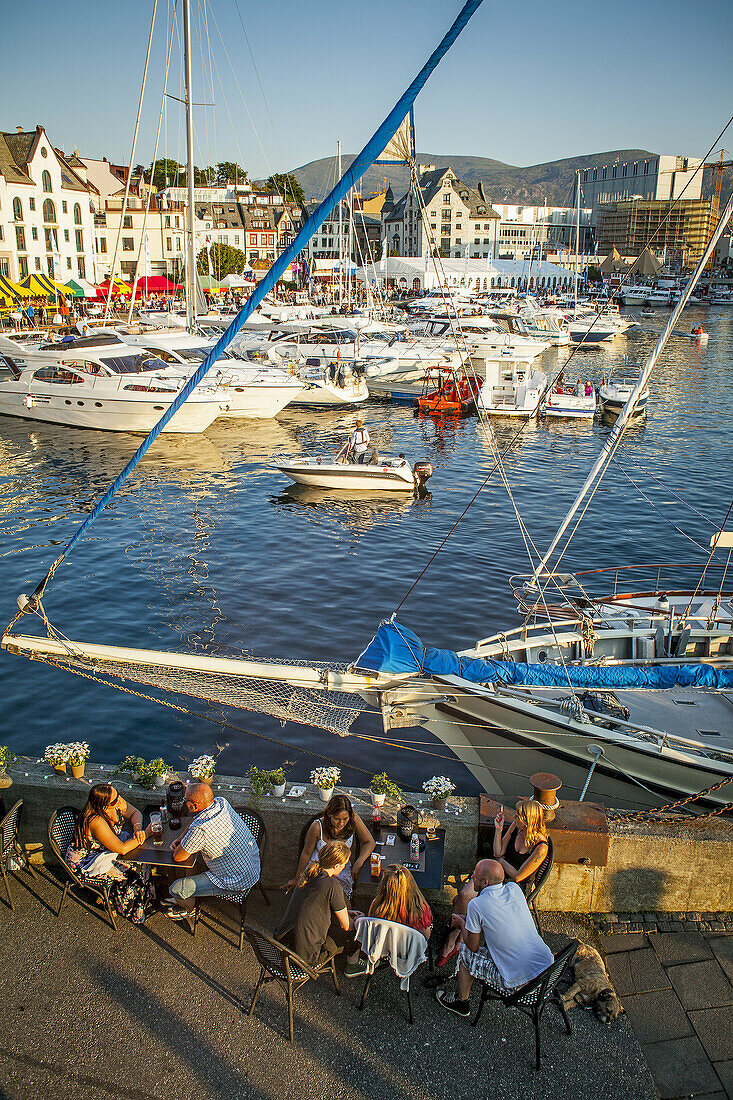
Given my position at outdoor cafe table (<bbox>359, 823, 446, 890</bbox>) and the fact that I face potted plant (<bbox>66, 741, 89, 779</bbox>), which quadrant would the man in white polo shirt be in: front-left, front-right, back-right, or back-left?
back-left

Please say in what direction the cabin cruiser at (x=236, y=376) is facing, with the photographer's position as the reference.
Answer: facing to the right of the viewer

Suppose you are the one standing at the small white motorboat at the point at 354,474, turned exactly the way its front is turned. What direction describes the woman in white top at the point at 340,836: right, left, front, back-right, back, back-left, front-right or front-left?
left

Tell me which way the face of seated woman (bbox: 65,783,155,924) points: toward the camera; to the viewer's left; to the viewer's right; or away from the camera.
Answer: to the viewer's right

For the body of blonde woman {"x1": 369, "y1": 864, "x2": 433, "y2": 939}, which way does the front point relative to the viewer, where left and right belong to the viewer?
facing away from the viewer

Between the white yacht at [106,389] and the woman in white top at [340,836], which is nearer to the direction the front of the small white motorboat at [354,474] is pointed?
the white yacht

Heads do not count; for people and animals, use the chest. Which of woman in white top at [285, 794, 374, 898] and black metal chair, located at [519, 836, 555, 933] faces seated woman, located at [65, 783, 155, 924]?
the black metal chair

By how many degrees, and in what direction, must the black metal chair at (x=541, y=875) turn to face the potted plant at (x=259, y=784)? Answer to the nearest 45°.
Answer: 0° — it already faces it

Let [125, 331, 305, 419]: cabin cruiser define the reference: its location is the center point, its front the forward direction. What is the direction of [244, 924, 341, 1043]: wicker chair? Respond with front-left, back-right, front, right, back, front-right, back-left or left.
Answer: right

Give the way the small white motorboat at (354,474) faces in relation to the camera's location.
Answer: facing to the left of the viewer

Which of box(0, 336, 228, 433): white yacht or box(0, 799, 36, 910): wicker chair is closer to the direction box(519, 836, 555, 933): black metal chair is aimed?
the wicker chair

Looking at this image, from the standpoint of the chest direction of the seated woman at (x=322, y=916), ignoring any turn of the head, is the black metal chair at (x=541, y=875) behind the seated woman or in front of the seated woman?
in front

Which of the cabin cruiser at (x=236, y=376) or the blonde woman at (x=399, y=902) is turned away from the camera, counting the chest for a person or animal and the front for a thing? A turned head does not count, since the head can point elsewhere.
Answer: the blonde woman

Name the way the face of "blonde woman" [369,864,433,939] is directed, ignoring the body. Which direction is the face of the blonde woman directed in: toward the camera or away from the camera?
away from the camera

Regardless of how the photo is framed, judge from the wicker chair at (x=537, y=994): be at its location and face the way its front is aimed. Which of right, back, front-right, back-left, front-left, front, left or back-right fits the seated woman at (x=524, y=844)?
front-right
